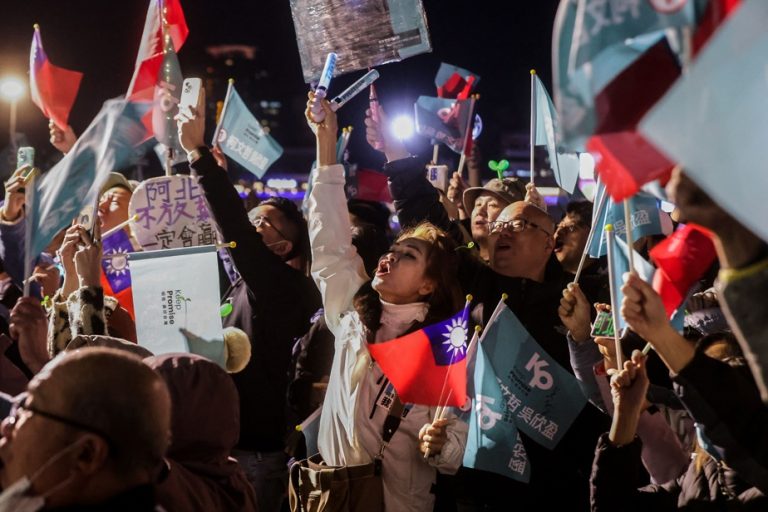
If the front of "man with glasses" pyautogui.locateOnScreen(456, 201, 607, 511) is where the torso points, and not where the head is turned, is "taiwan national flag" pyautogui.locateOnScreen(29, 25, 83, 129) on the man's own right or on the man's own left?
on the man's own right

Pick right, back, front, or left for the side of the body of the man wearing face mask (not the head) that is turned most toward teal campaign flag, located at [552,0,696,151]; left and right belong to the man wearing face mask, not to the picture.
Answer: back

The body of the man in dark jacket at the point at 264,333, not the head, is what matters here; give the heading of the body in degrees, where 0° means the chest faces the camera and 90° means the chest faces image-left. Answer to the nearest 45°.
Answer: approximately 90°

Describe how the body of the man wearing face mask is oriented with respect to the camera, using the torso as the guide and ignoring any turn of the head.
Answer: to the viewer's left

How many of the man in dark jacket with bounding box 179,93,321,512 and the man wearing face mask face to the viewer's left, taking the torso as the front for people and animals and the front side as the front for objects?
2

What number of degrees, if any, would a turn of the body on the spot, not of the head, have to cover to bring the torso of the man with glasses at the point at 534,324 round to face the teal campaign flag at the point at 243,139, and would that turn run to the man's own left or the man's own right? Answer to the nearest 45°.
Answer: approximately 90° to the man's own right

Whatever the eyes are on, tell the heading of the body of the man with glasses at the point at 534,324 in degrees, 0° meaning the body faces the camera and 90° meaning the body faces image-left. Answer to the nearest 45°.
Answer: approximately 45°

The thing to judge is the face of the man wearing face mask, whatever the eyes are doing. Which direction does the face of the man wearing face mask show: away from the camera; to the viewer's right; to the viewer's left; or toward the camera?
to the viewer's left
